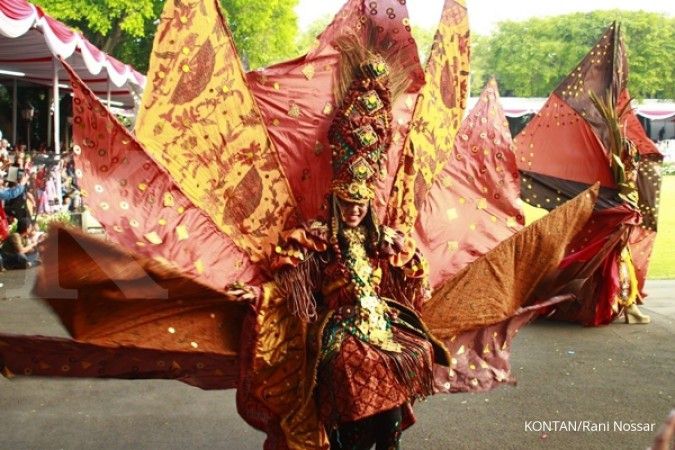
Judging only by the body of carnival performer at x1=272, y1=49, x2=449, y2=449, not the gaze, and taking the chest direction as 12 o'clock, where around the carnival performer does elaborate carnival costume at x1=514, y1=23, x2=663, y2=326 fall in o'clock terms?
The elaborate carnival costume is roughly at 7 o'clock from the carnival performer.

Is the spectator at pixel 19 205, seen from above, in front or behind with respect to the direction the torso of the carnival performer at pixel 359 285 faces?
behind

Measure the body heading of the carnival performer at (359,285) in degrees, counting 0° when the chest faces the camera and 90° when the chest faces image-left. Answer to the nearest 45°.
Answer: approximately 0°

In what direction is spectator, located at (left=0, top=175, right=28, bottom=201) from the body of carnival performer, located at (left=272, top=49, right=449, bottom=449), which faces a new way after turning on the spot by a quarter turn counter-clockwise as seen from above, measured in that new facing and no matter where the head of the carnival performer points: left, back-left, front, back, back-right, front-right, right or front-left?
back-left

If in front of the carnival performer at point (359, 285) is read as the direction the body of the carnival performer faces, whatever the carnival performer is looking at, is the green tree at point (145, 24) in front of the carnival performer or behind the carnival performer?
behind

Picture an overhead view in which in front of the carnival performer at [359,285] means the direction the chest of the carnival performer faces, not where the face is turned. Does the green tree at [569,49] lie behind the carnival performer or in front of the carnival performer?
behind

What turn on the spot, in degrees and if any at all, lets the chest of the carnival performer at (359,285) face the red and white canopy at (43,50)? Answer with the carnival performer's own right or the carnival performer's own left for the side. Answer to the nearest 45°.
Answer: approximately 135° to the carnival performer's own right

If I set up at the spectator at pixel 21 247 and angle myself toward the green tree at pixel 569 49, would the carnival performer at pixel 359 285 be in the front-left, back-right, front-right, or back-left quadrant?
back-right

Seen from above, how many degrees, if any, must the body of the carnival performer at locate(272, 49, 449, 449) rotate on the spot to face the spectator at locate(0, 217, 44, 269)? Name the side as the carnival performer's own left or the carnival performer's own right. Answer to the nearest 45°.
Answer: approximately 135° to the carnival performer's own right
